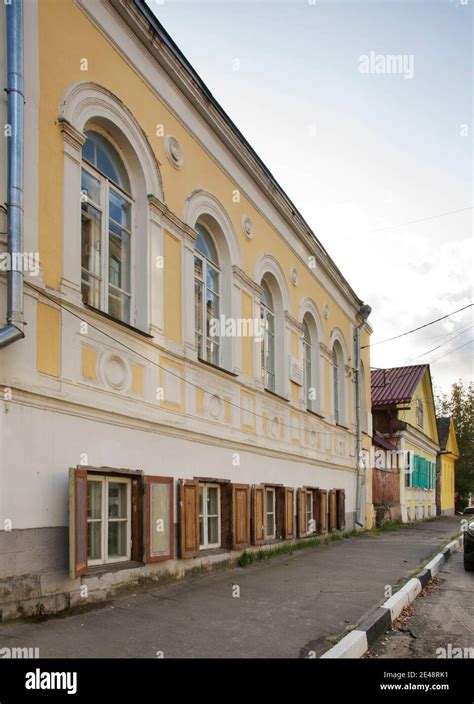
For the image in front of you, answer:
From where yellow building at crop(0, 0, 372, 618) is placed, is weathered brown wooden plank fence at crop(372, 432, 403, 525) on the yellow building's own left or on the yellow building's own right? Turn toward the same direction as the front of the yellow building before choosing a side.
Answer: on the yellow building's own left

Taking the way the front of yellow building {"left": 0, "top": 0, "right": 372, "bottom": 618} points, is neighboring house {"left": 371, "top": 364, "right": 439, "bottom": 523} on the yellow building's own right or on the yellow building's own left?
on the yellow building's own left

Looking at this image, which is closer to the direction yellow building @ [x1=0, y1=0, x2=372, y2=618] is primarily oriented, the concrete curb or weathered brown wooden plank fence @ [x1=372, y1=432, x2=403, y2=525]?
the concrete curb

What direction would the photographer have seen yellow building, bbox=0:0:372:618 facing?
facing the viewer and to the right of the viewer

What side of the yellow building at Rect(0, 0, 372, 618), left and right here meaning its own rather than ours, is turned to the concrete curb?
front
